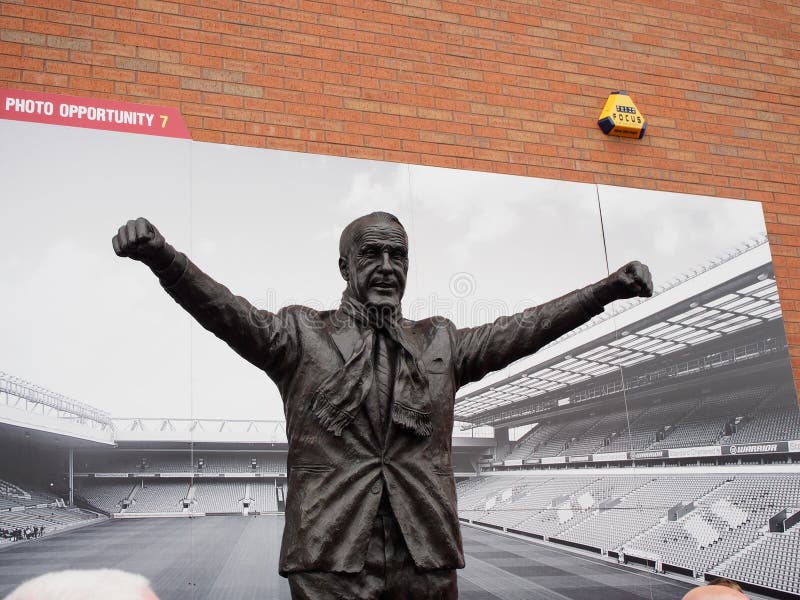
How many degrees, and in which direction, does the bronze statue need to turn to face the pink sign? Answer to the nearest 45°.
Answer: approximately 135° to its right

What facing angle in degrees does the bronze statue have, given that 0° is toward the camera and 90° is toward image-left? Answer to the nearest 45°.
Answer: approximately 0°

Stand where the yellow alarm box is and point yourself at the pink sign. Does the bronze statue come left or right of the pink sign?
left

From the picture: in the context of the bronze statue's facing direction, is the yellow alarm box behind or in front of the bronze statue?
behind
